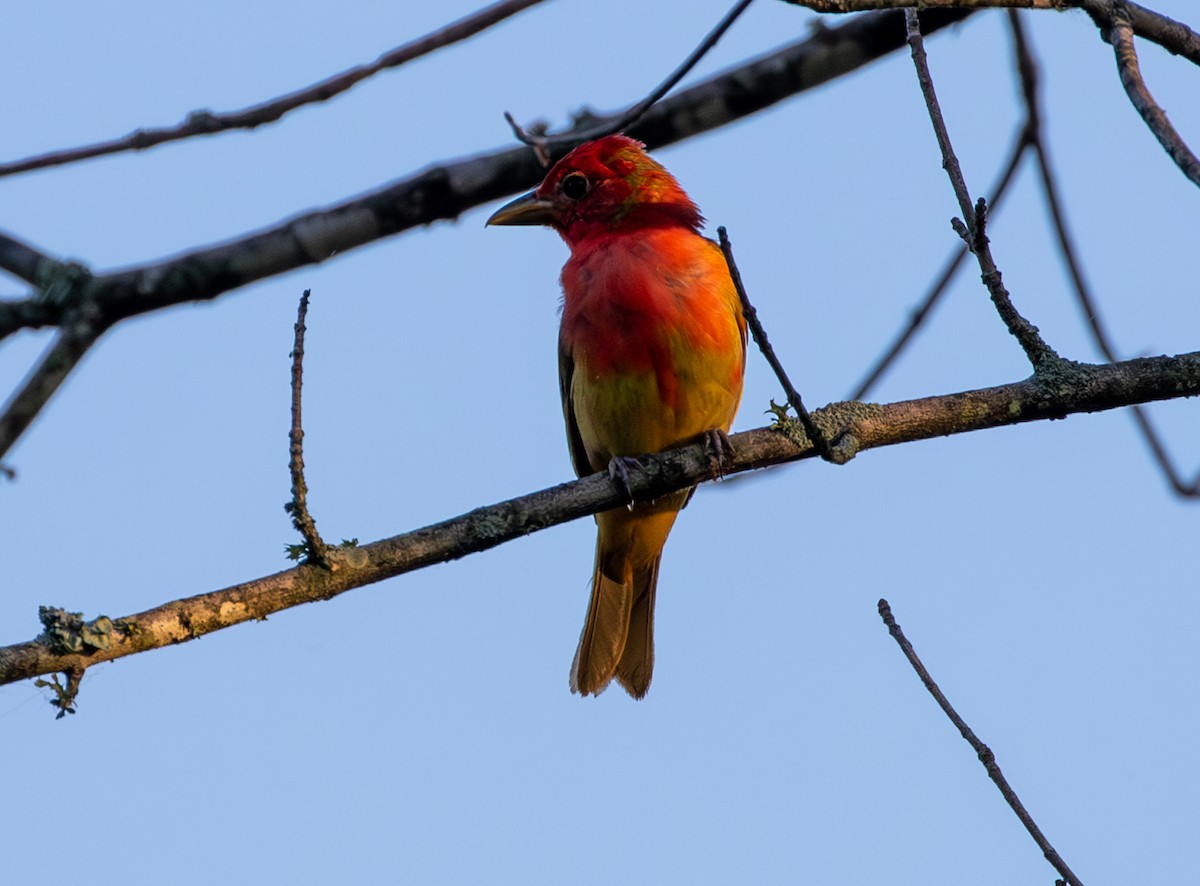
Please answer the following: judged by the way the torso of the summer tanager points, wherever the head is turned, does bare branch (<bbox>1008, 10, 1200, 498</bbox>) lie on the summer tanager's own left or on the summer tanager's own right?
on the summer tanager's own left

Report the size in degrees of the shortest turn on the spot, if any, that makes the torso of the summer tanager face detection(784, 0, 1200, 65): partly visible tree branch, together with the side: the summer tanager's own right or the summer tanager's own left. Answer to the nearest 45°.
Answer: approximately 45° to the summer tanager's own left

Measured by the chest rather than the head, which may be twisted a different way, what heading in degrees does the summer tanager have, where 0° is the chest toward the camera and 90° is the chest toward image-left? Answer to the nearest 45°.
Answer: approximately 0°
